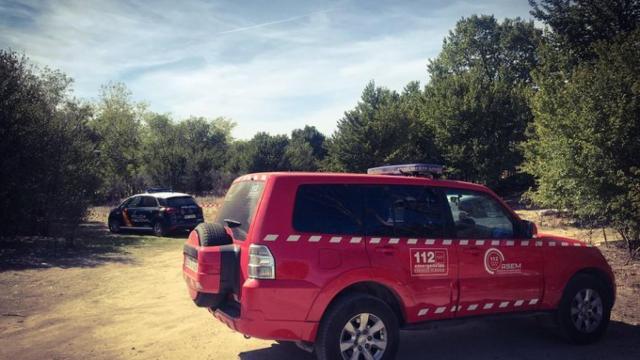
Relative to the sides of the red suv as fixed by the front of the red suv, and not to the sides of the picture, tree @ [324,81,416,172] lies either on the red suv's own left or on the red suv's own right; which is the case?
on the red suv's own left

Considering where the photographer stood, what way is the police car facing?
facing away from the viewer and to the left of the viewer

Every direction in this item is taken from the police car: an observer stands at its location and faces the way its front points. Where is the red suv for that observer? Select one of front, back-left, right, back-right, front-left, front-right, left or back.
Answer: back-left

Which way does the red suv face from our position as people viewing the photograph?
facing away from the viewer and to the right of the viewer

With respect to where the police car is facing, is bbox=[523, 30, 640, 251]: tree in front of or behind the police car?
behind

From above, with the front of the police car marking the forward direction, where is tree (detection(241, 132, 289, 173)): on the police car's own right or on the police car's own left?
on the police car's own right

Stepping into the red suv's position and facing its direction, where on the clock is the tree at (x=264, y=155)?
The tree is roughly at 10 o'clock from the red suv.
